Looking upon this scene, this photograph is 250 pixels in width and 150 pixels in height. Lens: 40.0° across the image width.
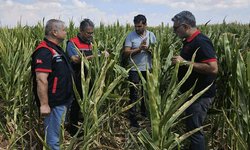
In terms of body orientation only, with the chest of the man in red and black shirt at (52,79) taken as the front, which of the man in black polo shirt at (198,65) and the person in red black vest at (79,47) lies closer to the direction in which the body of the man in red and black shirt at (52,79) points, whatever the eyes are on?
the man in black polo shirt

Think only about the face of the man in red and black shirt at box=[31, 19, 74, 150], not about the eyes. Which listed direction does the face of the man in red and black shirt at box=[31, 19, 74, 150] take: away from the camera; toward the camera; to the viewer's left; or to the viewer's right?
to the viewer's right

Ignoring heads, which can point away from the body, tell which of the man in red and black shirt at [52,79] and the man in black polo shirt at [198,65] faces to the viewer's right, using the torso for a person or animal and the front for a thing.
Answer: the man in red and black shirt

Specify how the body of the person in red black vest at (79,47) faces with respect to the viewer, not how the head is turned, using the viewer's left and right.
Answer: facing the viewer and to the right of the viewer

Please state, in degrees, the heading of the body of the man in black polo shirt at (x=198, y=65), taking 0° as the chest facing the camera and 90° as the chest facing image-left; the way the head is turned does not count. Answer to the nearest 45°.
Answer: approximately 90°

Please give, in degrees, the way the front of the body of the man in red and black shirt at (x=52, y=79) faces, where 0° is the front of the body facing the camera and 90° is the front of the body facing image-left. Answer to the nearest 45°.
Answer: approximately 270°

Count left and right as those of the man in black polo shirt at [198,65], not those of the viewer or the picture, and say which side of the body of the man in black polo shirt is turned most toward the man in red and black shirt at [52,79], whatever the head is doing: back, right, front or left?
front

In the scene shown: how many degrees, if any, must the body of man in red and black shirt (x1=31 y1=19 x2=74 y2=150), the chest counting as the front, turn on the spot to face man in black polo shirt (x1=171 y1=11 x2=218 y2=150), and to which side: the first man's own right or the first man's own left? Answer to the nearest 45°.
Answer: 0° — they already face them

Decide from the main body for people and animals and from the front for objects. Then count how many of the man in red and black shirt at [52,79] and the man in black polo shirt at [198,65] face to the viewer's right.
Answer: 1

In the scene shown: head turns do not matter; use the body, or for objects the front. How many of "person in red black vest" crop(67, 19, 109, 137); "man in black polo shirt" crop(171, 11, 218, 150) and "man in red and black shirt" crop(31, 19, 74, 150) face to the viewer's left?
1

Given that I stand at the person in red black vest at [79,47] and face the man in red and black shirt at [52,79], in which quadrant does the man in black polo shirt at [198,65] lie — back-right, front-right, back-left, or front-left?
front-left

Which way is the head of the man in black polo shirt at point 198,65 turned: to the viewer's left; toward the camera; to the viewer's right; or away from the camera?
to the viewer's left
